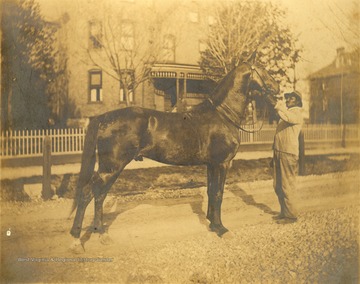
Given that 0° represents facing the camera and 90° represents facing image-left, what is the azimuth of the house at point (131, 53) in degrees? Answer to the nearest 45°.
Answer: approximately 0°

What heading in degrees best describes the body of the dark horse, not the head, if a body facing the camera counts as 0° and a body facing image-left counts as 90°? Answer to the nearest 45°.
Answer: approximately 270°

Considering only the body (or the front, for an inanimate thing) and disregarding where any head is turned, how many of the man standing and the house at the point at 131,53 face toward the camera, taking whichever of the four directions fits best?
1

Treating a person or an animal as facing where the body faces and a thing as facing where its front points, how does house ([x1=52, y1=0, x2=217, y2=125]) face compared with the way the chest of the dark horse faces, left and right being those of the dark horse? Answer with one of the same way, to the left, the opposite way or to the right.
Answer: to the right

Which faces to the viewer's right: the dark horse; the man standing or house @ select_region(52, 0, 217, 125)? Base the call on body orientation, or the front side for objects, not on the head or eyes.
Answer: the dark horse

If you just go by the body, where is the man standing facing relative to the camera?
to the viewer's left
